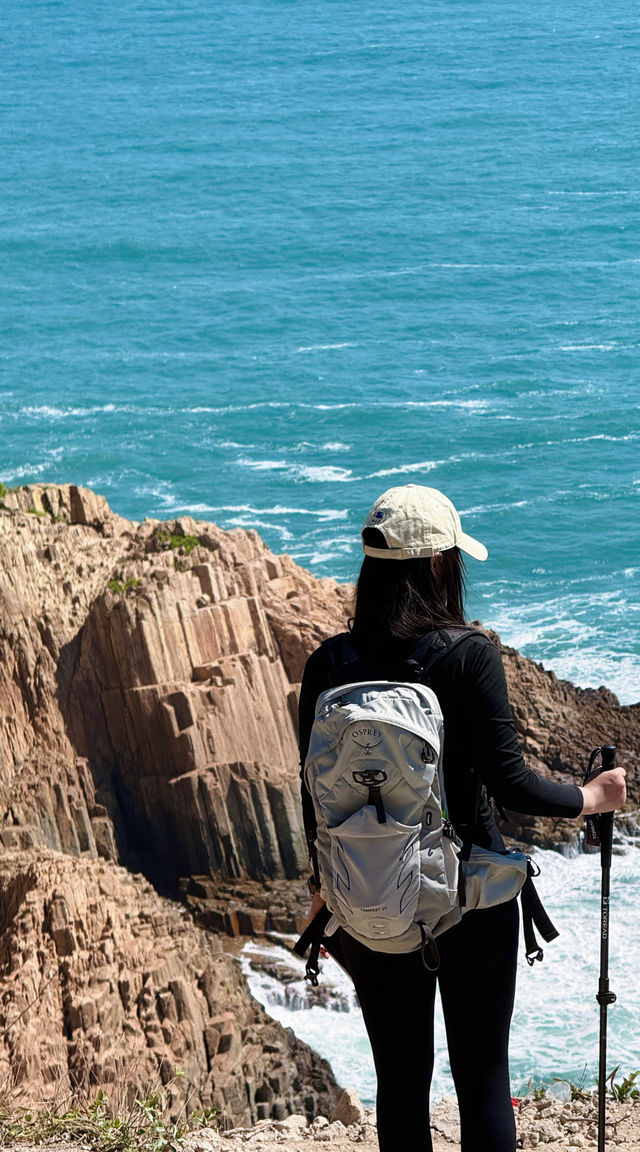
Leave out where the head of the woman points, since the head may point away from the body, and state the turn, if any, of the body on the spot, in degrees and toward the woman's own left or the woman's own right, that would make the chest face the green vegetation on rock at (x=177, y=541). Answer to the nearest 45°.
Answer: approximately 45° to the woman's own left

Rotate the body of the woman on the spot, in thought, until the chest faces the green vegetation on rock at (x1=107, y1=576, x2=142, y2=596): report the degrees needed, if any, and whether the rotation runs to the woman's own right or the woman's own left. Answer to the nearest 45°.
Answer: approximately 45° to the woman's own left

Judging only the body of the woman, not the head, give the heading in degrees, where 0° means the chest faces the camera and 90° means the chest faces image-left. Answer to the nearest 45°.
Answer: approximately 225°

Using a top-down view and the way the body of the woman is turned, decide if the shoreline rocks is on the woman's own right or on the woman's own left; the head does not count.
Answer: on the woman's own left

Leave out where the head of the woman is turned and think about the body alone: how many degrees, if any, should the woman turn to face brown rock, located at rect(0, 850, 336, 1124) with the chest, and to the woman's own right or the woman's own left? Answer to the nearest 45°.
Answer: approximately 45° to the woman's own left

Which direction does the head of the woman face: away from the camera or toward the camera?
away from the camera
